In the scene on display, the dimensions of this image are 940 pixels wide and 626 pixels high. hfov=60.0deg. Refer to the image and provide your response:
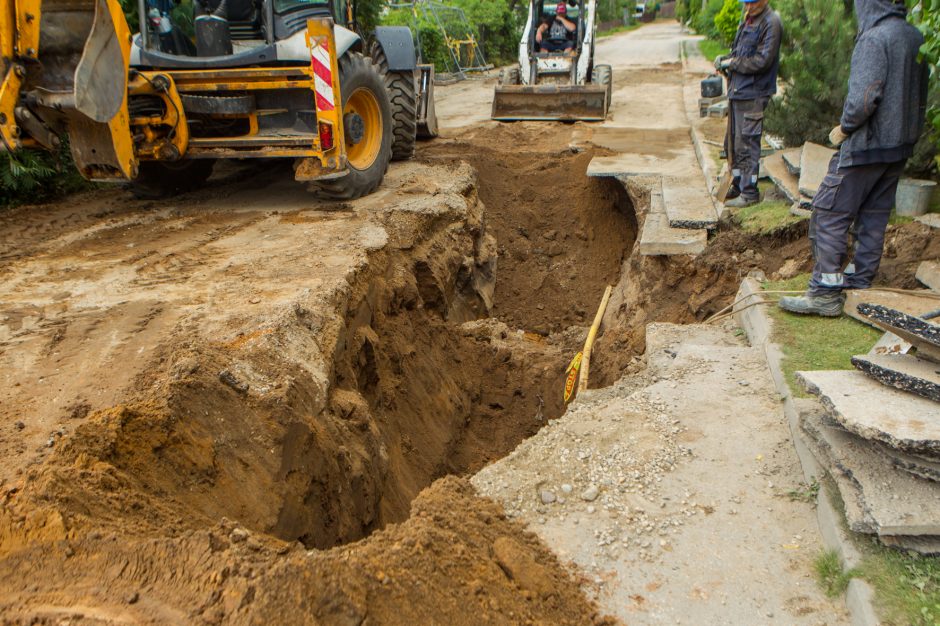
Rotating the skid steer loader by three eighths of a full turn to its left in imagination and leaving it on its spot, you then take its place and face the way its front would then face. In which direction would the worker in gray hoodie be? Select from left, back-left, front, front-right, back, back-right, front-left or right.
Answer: back-right

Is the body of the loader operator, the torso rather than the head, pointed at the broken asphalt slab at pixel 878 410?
yes

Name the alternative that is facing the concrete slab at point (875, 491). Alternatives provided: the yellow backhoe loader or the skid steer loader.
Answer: the skid steer loader

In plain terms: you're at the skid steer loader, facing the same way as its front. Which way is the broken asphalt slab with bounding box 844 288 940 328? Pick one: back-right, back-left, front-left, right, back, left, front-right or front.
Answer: front

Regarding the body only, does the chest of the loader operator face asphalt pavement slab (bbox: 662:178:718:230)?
yes

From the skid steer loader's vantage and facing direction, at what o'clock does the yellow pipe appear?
The yellow pipe is roughly at 12 o'clock from the skid steer loader.

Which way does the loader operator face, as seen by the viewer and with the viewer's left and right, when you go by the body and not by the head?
facing the viewer

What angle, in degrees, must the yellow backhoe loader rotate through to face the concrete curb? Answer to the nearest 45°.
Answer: approximately 90° to its right

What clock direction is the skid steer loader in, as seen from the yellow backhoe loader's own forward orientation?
The skid steer loader is roughly at 12 o'clock from the yellow backhoe loader.

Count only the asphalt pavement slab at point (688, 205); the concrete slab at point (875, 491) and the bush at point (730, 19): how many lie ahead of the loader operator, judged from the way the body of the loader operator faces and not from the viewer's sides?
2

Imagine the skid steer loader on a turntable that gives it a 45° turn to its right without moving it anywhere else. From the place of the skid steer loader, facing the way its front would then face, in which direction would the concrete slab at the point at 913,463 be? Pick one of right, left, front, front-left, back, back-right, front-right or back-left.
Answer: front-left

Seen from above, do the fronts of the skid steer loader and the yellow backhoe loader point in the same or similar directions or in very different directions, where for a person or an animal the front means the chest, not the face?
very different directions

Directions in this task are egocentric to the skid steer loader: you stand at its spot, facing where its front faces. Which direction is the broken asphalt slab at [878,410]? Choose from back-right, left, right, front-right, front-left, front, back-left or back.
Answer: front

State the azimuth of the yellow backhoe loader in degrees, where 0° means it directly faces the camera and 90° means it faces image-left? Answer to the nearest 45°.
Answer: approximately 225°

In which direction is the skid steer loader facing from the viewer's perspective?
toward the camera

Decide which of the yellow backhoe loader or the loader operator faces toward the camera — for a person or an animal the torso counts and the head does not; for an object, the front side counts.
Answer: the loader operator

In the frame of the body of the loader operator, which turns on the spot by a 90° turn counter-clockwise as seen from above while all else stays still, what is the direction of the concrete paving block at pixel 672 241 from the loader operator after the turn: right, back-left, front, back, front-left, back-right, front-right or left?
right

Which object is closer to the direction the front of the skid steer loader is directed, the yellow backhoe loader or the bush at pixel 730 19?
the yellow backhoe loader
